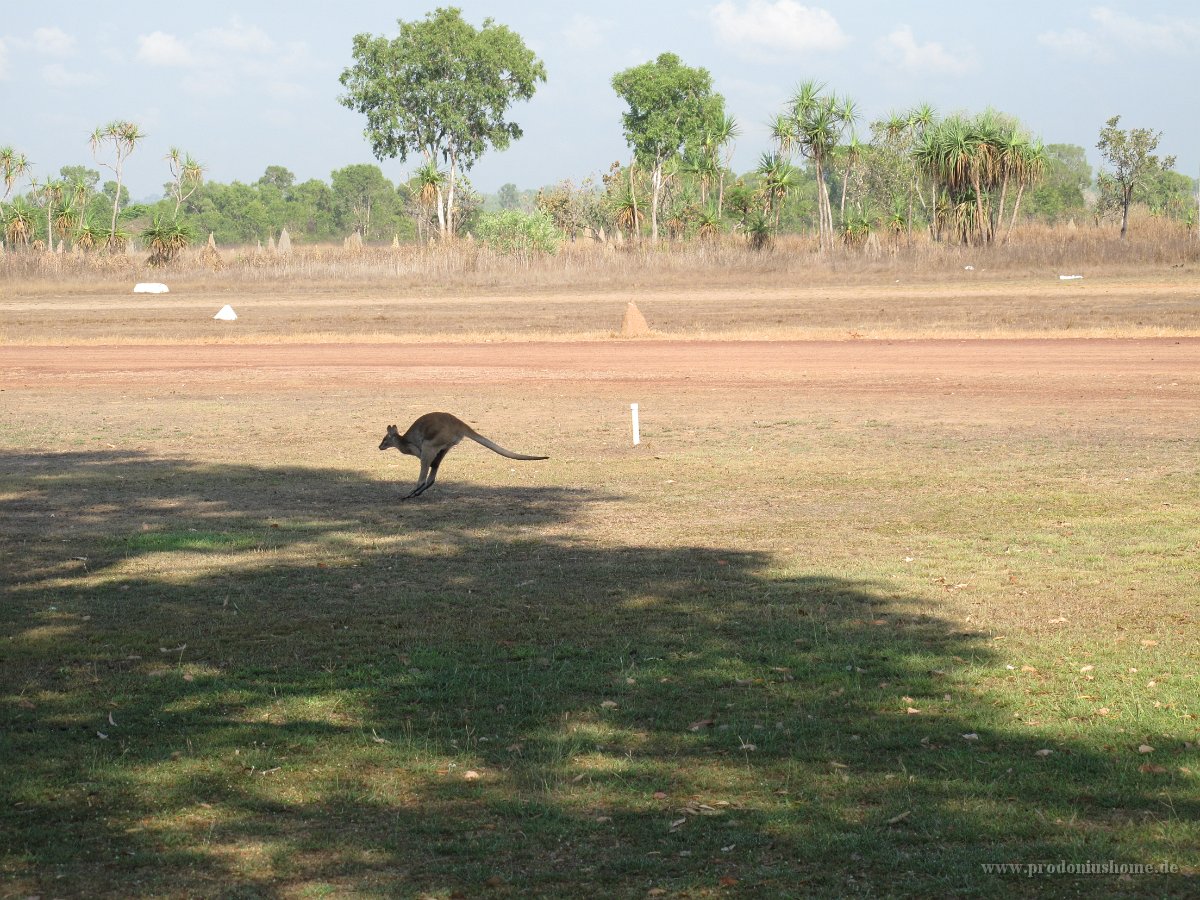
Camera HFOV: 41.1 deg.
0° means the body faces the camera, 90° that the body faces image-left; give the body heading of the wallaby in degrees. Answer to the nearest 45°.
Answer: approximately 90°
